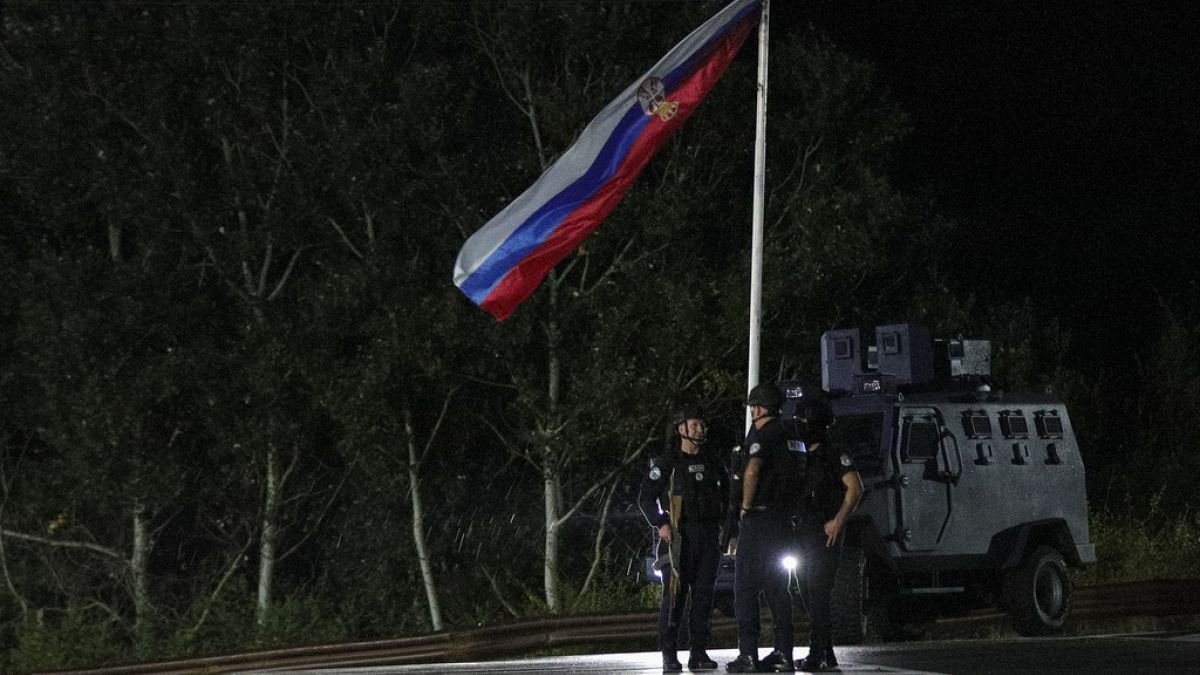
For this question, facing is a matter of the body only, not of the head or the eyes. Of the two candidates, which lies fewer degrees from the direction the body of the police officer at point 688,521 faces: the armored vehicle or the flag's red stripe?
the armored vehicle

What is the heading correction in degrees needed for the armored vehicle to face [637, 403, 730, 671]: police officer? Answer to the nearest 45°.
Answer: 0° — it already faces them

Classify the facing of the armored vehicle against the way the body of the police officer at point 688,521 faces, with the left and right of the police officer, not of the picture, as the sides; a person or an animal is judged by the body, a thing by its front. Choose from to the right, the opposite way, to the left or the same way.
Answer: to the right

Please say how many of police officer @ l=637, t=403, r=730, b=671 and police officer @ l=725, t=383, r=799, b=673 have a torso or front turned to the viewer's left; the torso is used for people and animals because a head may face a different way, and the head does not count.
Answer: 1

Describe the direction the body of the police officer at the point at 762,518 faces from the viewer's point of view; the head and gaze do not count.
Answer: to the viewer's left

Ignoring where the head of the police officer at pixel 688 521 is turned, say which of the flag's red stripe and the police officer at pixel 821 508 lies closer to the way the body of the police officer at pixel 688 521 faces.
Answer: the police officer

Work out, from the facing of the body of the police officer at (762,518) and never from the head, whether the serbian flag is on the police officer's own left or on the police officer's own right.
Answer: on the police officer's own right

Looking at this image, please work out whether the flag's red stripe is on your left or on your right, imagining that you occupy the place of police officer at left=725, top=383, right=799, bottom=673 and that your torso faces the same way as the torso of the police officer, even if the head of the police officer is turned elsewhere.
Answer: on your right

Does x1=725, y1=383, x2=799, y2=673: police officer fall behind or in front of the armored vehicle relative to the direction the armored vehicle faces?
in front

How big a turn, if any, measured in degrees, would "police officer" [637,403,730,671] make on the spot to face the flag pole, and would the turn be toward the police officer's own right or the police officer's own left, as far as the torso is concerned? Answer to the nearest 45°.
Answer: approximately 135° to the police officer's own left

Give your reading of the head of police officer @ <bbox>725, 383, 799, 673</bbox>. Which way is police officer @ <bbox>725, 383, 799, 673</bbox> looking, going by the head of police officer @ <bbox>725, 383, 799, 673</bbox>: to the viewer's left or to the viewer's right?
to the viewer's left
